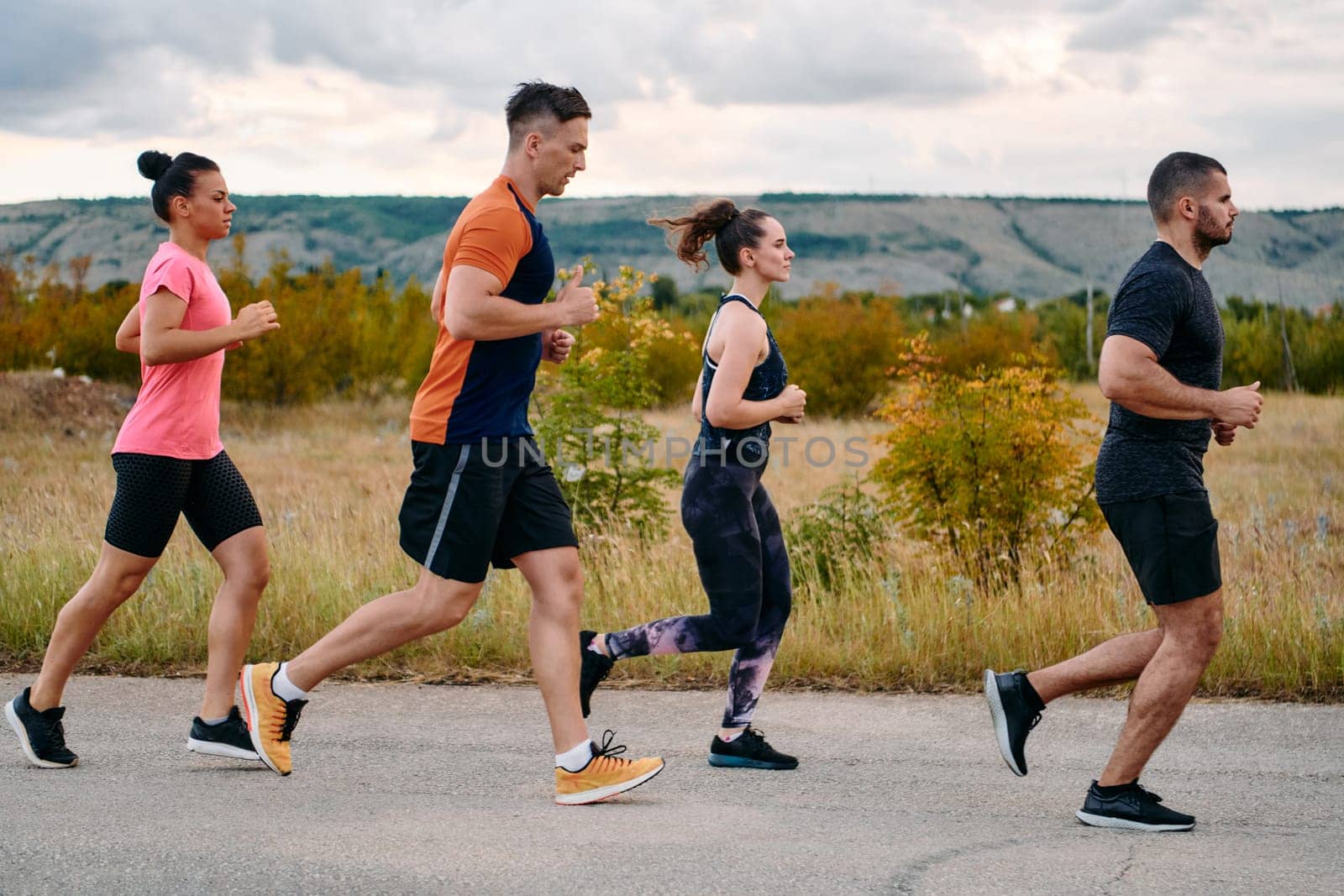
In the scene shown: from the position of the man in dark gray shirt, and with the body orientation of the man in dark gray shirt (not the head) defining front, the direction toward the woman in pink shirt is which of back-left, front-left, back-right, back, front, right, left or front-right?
back

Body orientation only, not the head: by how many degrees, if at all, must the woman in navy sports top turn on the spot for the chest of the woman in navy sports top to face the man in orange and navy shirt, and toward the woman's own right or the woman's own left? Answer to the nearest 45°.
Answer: approximately 135° to the woman's own right

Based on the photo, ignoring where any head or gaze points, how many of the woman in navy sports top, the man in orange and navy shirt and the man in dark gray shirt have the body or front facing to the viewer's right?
3

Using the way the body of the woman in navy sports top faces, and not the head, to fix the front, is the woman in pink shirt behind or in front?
behind

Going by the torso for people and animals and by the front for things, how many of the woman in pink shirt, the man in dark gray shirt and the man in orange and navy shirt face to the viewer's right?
3

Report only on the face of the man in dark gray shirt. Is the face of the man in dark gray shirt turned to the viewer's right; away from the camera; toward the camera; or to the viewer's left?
to the viewer's right

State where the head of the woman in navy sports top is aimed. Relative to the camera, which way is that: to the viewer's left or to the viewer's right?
to the viewer's right

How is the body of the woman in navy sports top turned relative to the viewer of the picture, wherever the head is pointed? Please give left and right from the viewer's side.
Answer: facing to the right of the viewer

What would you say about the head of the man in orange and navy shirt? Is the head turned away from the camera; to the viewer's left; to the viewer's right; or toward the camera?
to the viewer's right

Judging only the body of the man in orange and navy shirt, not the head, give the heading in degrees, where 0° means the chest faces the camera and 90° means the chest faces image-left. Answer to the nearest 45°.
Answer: approximately 270°

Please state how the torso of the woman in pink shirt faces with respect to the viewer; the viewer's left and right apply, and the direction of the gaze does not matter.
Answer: facing to the right of the viewer

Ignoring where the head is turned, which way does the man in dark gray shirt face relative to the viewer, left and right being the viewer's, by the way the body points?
facing to the right of the viewer

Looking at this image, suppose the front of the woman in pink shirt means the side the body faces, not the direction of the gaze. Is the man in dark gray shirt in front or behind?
in front

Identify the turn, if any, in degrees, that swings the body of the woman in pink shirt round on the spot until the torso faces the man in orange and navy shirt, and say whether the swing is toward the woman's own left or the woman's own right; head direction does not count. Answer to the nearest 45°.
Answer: approximately 45° to the woman's own right
